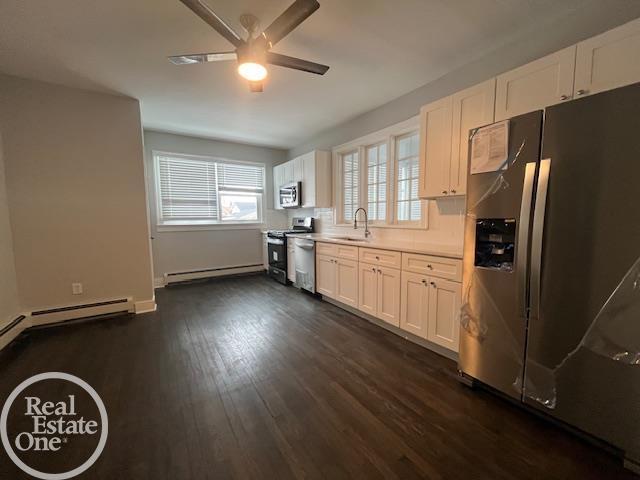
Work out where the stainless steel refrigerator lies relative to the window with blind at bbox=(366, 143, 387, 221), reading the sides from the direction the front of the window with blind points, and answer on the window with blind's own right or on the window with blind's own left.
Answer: on the window with blind's own left

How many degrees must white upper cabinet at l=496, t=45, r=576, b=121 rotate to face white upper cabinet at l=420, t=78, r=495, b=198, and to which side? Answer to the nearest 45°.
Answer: approximately 45° to its right

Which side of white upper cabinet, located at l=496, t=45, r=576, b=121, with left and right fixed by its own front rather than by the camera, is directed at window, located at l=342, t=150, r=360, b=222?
right

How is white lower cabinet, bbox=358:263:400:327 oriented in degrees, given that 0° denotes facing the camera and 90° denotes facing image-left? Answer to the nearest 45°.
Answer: approximately 45°

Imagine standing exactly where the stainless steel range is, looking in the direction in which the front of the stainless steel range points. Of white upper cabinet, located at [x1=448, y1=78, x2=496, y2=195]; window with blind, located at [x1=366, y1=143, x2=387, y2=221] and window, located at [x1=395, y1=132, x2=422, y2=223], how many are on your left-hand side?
3

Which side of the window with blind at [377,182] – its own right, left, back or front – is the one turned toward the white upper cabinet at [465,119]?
left
